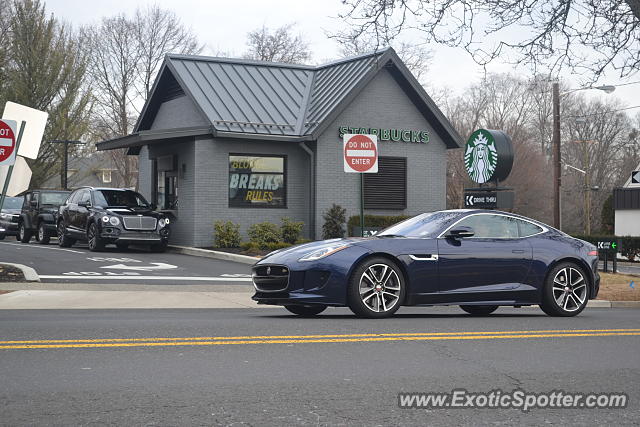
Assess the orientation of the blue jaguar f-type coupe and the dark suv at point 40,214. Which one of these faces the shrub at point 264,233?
the dark suv

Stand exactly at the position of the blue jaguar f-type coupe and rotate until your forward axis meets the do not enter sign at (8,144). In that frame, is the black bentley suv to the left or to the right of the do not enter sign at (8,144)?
right

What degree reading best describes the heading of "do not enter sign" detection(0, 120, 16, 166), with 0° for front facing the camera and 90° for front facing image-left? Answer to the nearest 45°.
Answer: approximately 0°

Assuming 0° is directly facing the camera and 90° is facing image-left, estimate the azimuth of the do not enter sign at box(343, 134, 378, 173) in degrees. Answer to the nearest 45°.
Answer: approximately 0°

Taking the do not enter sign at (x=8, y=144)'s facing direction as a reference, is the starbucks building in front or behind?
behind

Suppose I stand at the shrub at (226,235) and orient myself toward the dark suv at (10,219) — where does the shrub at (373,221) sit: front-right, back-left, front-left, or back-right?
back-right

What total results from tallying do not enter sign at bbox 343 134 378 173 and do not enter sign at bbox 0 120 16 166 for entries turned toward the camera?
2

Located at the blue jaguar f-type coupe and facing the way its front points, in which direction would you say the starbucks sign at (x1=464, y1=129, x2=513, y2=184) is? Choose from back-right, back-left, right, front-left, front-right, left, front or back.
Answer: back-right

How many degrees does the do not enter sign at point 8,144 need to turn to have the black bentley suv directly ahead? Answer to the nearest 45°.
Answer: approximately 180°

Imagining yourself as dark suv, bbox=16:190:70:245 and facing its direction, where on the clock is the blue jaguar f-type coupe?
The blue jaguar f-type coupe is roughly at 1 o'clock from the dark suv.

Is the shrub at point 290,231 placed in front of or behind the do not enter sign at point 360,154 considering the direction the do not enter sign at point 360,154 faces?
behind

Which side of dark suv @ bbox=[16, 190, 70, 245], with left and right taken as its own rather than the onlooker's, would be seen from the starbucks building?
front

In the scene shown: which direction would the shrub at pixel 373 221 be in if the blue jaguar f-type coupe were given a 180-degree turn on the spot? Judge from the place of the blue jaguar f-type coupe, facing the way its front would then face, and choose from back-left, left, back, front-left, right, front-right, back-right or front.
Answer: front-left

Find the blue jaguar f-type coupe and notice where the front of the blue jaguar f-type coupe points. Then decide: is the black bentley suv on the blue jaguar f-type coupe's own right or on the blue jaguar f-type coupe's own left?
on the blue jaguar f-type coupe's own right

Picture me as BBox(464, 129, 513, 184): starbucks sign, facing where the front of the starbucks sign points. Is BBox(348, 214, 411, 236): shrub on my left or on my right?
on my right
